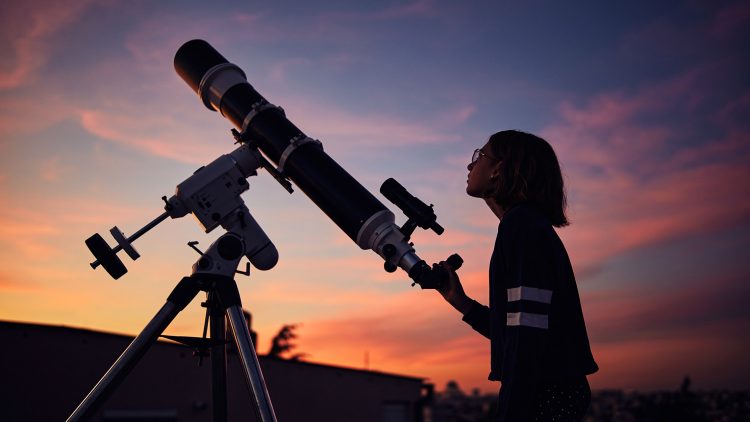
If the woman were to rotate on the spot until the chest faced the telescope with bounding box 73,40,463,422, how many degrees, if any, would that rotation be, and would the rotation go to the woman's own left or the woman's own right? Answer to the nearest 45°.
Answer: approximately 45° to the woman's own right

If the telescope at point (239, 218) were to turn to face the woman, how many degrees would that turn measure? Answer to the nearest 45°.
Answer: approximately 135° to its left

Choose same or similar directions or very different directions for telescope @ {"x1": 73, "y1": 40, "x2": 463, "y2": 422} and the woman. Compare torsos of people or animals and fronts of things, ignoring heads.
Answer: same or similar directions

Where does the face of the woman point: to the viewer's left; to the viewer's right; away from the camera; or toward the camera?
to the viewer's left

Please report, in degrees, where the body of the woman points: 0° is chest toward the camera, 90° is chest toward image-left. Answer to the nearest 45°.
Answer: approximately 90°

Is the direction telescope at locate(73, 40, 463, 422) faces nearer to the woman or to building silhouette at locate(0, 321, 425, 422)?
the building silhouette

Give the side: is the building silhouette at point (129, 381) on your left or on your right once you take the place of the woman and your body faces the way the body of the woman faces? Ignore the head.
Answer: on your right

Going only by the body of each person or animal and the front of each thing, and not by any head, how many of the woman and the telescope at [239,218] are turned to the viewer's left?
2

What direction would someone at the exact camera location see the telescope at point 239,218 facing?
facing to the left of the viewer
